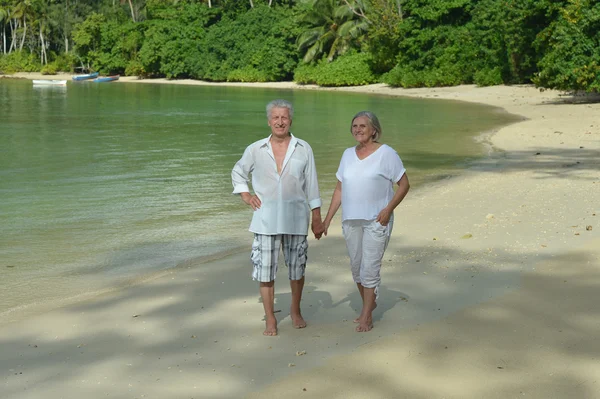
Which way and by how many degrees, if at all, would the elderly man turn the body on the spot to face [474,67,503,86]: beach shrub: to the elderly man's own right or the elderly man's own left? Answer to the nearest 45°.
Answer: approximately 180°

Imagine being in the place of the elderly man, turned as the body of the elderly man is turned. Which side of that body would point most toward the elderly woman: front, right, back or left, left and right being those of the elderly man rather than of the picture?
left

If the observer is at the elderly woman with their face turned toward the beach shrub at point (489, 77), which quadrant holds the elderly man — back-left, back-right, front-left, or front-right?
back-left

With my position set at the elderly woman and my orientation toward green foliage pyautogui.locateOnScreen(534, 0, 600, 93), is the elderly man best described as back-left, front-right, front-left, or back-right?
back-left

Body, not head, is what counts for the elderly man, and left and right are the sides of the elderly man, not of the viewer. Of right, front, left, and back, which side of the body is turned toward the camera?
front

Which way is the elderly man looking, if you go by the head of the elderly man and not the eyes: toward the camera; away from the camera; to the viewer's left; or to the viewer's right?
toward the camera
